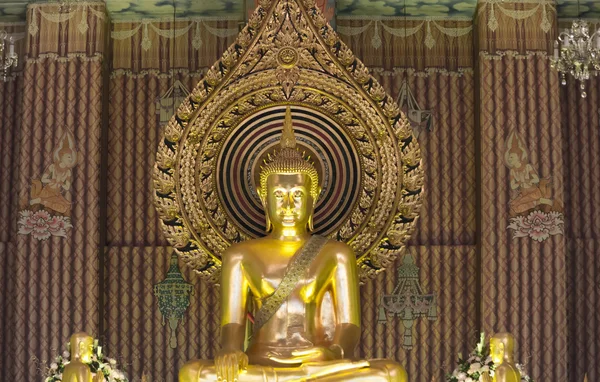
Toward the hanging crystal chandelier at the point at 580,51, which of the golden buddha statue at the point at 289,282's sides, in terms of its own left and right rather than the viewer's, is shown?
left

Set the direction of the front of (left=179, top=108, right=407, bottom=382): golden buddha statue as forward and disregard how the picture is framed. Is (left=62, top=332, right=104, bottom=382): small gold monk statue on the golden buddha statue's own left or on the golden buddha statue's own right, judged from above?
on the golden buddha statue's own right
